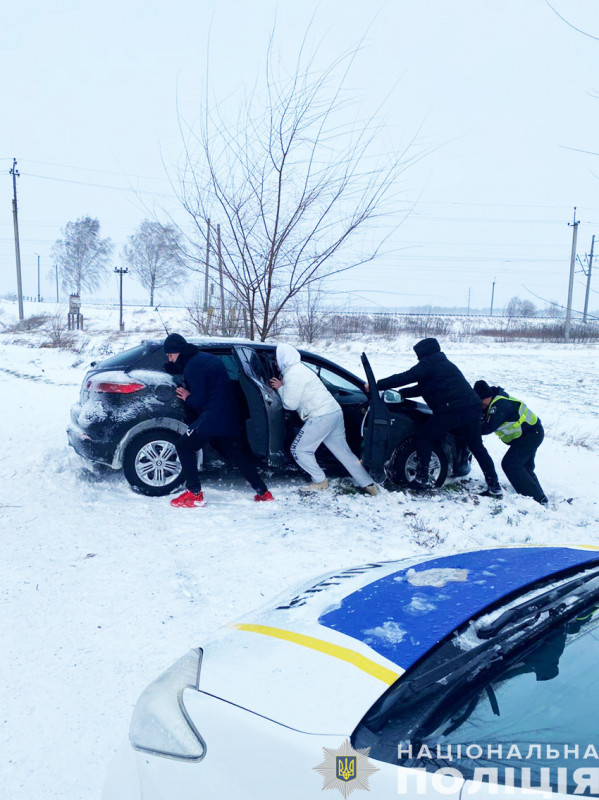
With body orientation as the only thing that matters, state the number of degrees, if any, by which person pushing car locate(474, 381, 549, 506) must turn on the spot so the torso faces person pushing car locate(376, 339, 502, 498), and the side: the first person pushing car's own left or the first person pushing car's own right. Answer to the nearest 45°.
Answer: approximately 45° to the first person pushing car's own left

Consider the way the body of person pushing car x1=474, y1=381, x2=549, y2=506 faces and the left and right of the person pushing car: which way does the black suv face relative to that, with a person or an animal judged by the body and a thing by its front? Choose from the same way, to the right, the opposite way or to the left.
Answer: the opposite way

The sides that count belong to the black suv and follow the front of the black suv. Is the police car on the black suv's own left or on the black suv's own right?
on the black suv's own right

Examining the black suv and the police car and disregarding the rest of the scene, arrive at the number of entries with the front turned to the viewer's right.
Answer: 1

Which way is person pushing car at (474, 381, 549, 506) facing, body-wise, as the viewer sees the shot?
to the viewer's left

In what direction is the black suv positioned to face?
to the viewer's right

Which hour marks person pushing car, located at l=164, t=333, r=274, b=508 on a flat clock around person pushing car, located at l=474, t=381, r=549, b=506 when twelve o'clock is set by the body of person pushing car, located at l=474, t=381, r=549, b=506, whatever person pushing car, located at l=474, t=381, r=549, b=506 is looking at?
person pushing car, located at l=164, t=333, r=274, b=508 is roughly at 11 o'clock from person pushing car, located at l=474, t=381, r=549, b=506.

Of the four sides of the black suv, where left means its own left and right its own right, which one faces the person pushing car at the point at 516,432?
front

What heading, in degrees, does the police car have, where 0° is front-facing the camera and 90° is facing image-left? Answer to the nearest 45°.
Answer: approximately 135°

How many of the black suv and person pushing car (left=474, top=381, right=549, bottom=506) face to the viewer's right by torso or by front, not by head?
1

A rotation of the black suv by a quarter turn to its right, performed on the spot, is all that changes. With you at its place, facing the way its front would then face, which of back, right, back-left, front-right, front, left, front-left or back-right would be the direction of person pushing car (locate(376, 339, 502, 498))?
left
